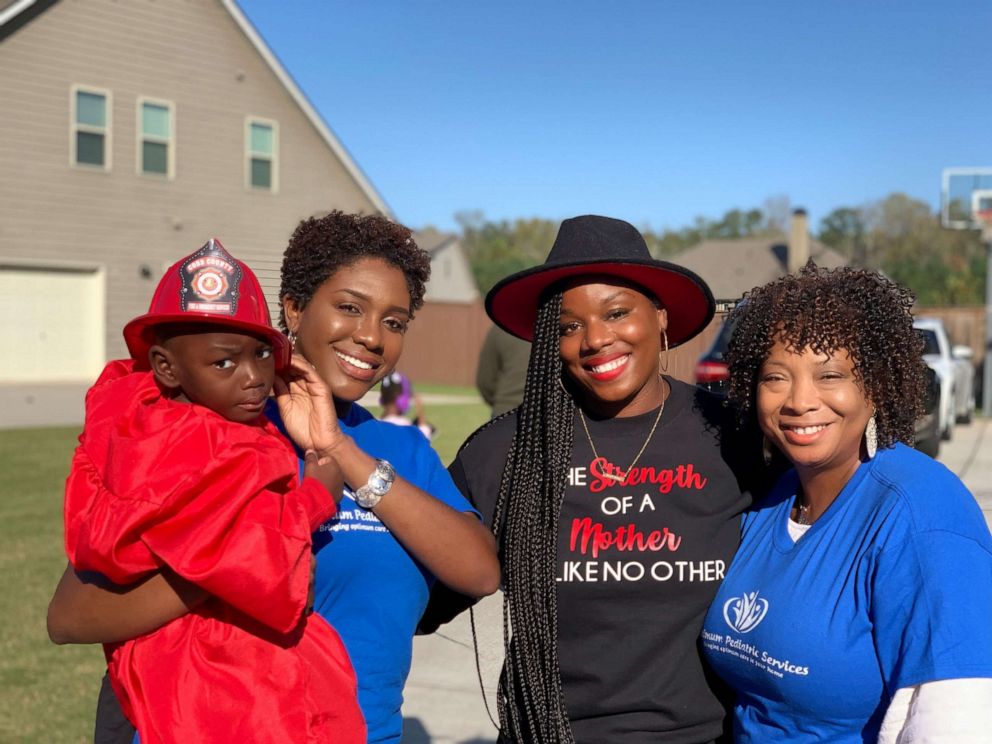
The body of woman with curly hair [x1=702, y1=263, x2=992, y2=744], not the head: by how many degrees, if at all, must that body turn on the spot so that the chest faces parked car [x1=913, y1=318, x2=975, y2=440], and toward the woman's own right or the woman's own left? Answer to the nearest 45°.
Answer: approximately 135° to the woman's own right

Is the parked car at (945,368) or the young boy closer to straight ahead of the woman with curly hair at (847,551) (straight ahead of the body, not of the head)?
the young boy

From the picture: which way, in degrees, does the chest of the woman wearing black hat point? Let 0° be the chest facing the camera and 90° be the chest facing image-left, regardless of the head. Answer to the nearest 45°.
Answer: approximately 0°

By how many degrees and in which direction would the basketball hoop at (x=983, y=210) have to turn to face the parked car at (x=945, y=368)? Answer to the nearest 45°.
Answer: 0° — it already faces it

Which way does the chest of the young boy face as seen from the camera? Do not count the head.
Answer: to the viewer's right

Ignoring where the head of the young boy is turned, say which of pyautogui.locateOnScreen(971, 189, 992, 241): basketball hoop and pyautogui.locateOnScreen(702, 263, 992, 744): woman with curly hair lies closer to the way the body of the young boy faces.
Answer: the woman with curly hair

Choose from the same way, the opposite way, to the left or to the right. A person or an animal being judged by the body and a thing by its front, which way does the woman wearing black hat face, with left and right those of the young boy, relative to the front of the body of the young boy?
to the right
